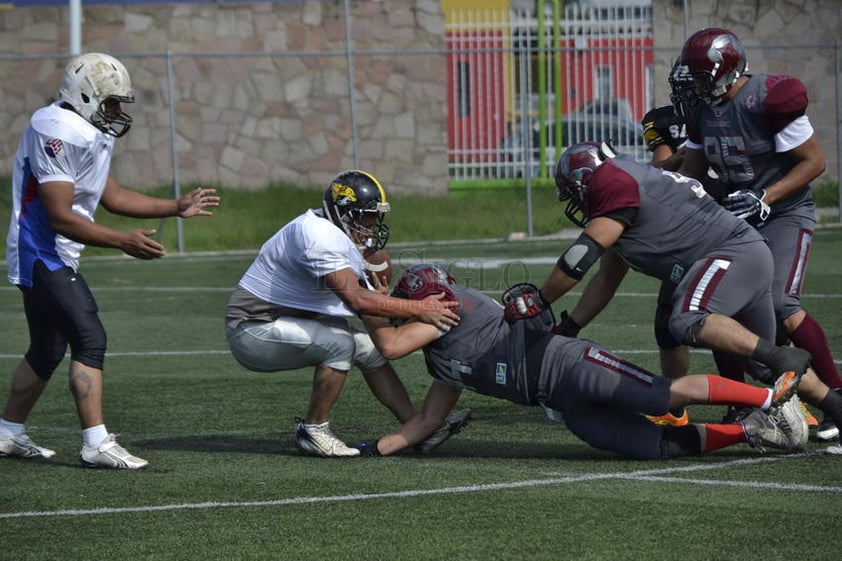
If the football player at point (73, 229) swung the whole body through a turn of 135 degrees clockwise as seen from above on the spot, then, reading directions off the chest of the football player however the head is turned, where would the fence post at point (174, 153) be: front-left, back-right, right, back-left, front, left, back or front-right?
back-right

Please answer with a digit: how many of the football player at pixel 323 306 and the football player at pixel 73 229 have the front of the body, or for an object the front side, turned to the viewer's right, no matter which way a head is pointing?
2

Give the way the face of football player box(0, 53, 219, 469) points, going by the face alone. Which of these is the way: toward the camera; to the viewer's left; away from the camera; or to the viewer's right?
to the viewer's right

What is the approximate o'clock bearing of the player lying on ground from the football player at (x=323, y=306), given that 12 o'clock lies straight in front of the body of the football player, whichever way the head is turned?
The player lying on ground is roughly at 1 o'clock from the football player.

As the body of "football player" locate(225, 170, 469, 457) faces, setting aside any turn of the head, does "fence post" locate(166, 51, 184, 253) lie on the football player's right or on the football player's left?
on the football player's left

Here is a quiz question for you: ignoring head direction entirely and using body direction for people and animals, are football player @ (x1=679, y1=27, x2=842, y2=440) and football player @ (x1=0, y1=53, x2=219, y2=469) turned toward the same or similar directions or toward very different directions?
very different directions

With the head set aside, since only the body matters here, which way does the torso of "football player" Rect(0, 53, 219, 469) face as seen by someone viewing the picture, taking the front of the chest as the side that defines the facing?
to the viewer's right

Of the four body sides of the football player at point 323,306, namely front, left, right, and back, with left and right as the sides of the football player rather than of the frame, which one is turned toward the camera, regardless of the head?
right

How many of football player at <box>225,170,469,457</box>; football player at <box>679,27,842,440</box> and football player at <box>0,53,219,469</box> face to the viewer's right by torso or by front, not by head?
2

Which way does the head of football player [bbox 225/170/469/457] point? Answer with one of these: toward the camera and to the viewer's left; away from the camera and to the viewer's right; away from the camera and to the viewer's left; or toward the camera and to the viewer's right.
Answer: toward the camera and to the viewer's right

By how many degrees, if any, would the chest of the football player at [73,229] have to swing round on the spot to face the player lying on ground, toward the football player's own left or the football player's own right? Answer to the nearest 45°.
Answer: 0° — they already face them

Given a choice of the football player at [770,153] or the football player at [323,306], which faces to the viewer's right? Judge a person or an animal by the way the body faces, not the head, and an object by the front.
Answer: the football player at [323,306]
